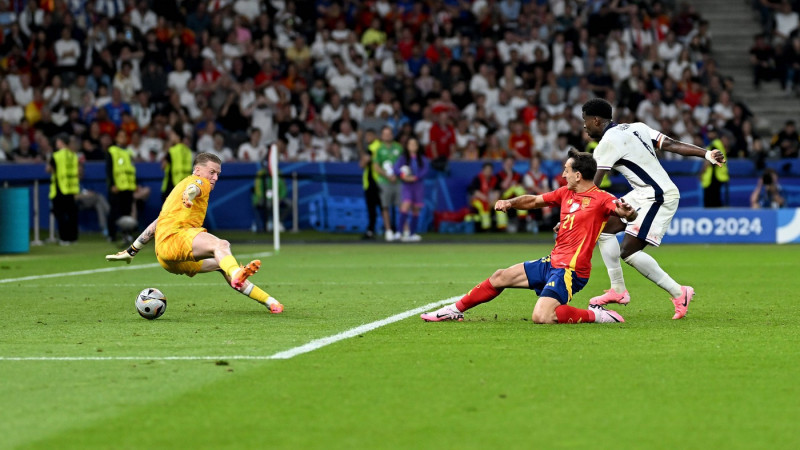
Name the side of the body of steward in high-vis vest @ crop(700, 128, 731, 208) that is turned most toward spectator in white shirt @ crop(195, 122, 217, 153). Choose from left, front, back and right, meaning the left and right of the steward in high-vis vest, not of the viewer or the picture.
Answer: right

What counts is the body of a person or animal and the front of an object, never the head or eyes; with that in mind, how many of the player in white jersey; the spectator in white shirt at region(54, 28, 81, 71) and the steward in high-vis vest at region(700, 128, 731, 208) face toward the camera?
2

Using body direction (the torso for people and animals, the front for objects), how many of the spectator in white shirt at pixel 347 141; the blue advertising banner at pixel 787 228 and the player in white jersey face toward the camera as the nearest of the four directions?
2

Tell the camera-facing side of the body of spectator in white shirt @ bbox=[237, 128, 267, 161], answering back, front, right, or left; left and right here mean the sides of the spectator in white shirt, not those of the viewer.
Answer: front

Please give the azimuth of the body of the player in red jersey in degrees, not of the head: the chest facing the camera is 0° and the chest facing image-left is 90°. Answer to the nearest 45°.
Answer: approximately 45°

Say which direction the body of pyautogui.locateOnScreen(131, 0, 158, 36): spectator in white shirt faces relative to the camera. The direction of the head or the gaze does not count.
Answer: toward the camera

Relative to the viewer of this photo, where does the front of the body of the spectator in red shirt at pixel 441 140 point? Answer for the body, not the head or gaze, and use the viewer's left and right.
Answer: facing the viewer

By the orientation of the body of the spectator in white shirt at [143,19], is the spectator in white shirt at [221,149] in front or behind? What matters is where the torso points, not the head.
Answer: in front

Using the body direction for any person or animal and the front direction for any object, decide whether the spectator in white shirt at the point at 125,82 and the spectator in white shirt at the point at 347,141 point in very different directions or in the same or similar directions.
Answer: same or similar directions

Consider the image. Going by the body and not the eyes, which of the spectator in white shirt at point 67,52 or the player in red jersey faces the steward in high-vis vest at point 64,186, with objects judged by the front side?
the spectator in white shirt

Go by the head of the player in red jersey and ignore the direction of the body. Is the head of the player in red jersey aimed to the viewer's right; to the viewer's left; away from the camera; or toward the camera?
to the viewer's left

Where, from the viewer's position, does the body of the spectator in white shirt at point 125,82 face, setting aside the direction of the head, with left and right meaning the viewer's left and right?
facing the viewer

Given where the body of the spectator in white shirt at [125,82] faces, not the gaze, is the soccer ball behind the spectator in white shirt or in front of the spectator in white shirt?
in front

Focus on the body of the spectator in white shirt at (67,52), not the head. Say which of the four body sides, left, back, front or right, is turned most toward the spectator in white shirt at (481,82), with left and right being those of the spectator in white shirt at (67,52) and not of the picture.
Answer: left

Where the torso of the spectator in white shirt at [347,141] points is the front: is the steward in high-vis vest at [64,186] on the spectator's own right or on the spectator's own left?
on the spectator's own right
